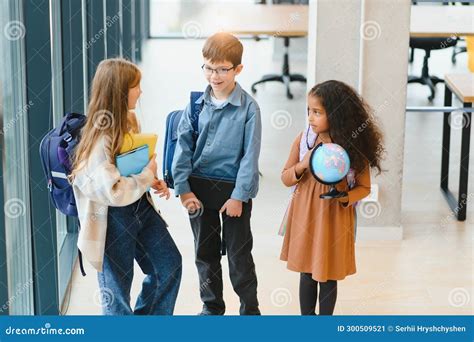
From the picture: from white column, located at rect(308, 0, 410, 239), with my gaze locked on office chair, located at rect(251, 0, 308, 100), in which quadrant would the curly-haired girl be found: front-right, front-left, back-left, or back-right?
back-left

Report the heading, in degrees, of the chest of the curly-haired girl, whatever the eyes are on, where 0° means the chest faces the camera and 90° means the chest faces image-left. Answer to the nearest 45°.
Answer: approximately 45°

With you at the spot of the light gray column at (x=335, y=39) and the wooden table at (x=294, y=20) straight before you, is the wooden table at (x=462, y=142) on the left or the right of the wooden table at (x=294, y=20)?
right

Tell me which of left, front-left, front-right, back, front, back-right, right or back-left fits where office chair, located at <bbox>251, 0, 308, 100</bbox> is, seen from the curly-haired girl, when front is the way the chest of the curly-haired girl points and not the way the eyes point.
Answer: back-right

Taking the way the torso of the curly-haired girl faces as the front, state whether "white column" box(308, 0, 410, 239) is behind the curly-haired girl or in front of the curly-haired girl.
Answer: behind

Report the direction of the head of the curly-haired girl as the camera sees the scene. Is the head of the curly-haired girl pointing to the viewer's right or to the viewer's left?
to the viewer's left

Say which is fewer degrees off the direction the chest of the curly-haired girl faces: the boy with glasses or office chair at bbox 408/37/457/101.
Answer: the boy with glasses

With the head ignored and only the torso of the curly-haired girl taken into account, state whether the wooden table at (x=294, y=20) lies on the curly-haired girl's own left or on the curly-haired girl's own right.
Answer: on the curly-haired girl's own right

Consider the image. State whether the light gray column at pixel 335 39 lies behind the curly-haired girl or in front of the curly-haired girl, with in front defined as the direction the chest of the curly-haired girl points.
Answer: behind

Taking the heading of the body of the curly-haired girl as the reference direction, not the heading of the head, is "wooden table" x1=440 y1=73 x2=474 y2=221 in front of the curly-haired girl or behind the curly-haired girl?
behind
